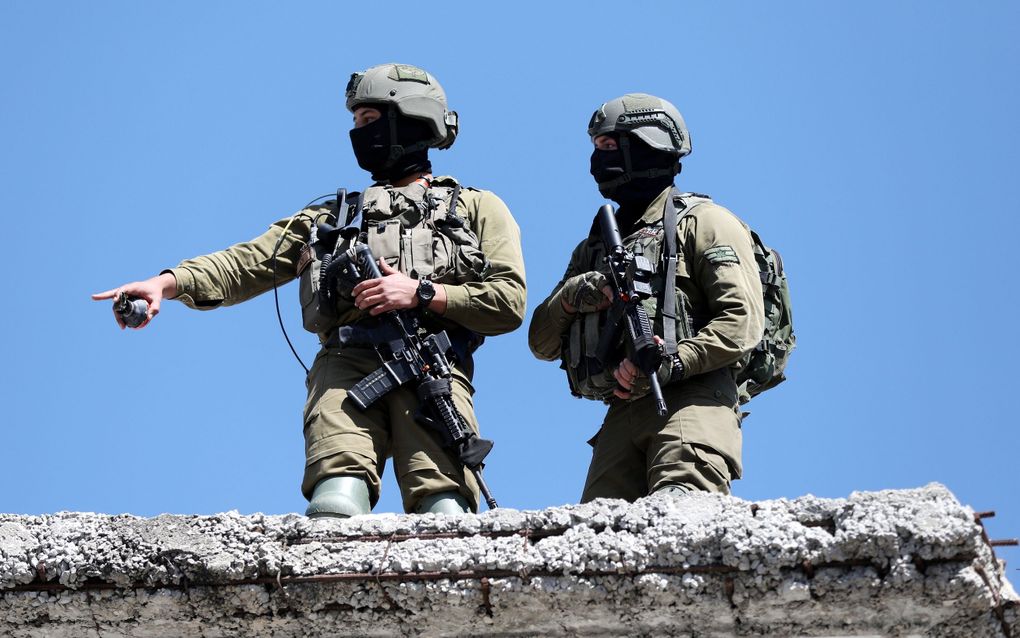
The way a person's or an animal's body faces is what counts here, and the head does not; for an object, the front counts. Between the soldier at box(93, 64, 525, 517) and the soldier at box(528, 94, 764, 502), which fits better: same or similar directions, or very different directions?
same or similar directions

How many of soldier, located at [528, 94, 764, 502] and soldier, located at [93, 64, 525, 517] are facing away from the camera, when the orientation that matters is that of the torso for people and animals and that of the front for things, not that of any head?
0

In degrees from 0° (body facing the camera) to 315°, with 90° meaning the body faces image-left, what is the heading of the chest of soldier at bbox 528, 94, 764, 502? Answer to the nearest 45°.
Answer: approximately 45°

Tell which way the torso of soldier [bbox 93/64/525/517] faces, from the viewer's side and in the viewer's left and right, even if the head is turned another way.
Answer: facing the viewer and to the left of the viewer
